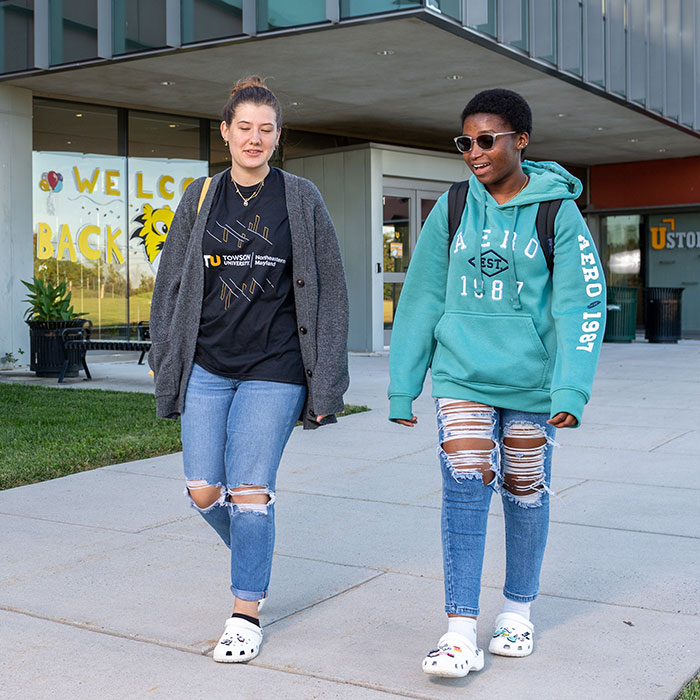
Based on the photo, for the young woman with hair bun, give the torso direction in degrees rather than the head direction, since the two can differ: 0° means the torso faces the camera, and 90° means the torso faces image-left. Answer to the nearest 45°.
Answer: approximately 0°

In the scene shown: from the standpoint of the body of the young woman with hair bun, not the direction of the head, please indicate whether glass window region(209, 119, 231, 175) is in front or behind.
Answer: behind

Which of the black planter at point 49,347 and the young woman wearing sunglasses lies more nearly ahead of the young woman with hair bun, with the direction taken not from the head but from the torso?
the young woman wearing sunglasses

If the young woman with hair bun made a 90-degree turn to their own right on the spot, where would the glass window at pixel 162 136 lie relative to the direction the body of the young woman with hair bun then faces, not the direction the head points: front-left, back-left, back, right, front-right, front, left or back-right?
right

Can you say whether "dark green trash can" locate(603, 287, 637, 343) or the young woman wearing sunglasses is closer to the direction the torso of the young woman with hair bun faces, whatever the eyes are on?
the young woman wearing sunglasses

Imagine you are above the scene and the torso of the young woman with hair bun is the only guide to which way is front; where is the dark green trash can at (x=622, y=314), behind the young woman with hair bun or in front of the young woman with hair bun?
behind

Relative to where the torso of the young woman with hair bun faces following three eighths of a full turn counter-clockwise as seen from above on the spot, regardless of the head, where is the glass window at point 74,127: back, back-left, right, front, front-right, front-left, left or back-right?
front-left

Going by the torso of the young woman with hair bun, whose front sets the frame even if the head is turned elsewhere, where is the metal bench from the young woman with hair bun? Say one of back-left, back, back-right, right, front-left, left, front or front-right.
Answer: back

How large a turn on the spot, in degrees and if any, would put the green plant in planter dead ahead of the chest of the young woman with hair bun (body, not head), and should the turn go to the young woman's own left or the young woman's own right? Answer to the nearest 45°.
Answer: approximately 180°

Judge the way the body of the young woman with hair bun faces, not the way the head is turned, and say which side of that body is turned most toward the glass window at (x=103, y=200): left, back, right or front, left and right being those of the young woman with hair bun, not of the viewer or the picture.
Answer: back
